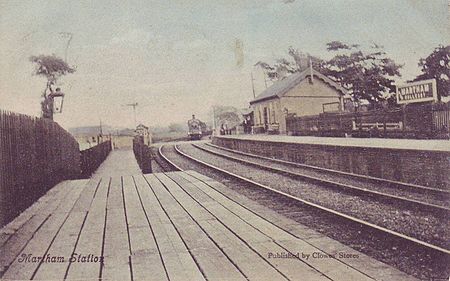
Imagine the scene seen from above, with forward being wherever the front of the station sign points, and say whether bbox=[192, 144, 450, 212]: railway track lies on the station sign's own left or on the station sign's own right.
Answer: on the station sign's own right

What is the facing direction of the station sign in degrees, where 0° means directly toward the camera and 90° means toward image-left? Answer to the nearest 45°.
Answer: approximately 45°

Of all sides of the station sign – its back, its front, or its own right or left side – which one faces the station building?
right

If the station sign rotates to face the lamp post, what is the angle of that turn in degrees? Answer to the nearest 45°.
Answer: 0° — it already faces it

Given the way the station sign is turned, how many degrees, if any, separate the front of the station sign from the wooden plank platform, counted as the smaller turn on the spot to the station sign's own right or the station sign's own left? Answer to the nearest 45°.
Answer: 0° — it already faces it

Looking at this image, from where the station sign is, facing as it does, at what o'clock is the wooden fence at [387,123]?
The wooden fence is roughly at 4 o'clock from the station sign.
